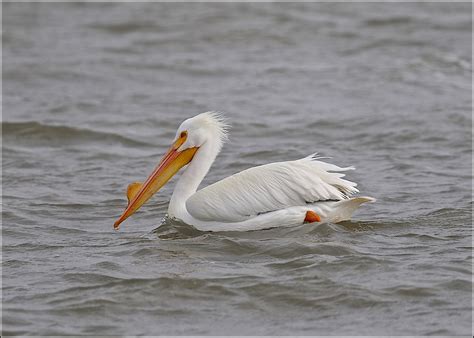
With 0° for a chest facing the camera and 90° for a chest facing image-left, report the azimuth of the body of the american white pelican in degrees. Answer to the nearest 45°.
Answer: approximately 90°
